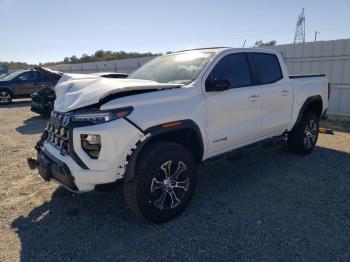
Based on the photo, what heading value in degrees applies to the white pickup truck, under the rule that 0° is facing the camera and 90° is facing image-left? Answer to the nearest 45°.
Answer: approximately 45°

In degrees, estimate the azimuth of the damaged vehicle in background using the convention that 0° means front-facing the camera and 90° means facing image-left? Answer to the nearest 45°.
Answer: approximately 45°

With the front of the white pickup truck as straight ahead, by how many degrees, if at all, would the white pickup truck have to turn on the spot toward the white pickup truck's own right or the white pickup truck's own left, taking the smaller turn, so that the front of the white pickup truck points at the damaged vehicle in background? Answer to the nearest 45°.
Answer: approximately 90° to the white pickup truck's own right
